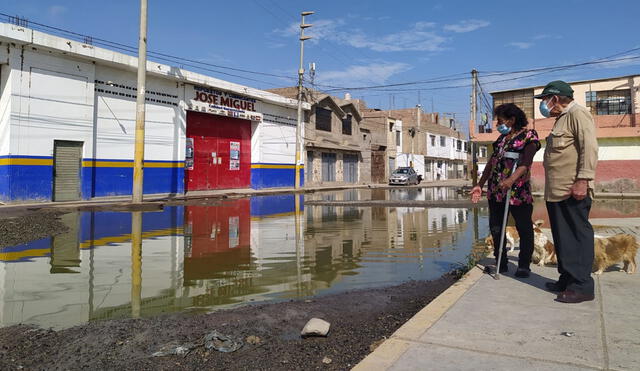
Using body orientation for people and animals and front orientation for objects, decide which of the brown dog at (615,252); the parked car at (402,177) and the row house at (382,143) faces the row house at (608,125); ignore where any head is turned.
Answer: the row house at (382,143)

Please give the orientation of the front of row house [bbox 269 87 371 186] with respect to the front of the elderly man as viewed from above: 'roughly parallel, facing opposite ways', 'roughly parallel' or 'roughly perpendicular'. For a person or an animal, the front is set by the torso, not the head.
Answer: roughly parallel, facing opposite ways

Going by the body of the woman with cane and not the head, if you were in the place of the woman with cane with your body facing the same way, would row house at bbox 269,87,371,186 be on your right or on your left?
on your right

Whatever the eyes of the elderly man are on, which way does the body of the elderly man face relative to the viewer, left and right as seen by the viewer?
facing to the left of the viewer

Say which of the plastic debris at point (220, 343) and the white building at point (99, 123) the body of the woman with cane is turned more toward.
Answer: the plastic debris

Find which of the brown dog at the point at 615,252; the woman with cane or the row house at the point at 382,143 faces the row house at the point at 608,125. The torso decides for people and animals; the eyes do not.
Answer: the row house at the point at 382,143

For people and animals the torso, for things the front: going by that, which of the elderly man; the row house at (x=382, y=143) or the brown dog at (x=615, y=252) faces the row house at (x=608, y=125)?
the row house at (x=382, y=143)

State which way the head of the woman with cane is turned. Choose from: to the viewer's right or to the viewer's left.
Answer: to the viewer's left

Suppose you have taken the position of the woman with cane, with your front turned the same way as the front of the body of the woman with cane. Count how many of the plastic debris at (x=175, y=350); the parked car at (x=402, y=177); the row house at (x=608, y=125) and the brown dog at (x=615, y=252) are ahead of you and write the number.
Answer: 1

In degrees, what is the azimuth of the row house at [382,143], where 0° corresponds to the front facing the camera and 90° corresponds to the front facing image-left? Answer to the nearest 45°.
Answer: approximately 315°

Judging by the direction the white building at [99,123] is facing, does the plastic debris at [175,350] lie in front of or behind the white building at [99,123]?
in front

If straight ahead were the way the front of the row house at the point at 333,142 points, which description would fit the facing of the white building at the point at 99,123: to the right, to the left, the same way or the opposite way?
the same way

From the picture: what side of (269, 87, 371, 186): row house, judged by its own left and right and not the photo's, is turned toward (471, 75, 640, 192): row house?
front

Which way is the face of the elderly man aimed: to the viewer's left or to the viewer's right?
to the viewer's left

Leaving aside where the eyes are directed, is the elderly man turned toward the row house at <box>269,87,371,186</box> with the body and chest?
no

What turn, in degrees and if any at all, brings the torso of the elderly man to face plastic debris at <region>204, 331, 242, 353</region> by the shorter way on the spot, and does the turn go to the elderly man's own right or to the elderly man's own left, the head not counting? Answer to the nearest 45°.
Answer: approximately 45° to the elderly man's own left

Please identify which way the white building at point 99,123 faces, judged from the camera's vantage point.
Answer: facing the viewer and to the right of the viewer

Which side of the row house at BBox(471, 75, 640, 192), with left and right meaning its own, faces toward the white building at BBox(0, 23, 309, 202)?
front
